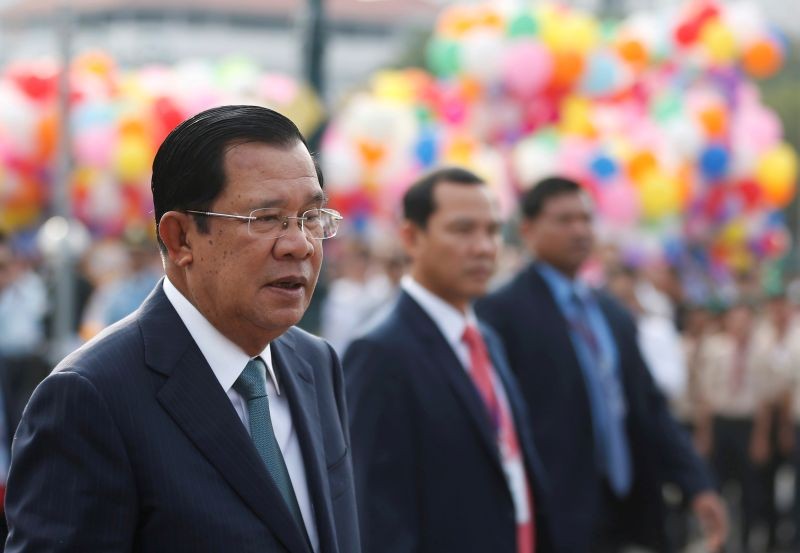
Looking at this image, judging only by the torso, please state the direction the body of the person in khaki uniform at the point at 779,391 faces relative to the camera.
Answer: toward the camera

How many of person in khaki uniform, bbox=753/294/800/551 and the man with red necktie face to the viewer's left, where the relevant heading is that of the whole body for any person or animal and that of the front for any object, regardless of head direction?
0

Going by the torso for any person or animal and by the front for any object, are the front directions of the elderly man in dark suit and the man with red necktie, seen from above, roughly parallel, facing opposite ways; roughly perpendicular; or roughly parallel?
roughly parallel

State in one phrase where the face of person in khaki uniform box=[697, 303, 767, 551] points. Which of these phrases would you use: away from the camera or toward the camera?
toward the camera

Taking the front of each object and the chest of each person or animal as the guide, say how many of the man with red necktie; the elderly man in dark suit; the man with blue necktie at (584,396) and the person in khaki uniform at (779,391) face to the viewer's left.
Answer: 0

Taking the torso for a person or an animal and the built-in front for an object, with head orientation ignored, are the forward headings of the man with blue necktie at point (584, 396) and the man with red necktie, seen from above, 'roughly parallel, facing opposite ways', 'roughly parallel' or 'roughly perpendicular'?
roughly parallel

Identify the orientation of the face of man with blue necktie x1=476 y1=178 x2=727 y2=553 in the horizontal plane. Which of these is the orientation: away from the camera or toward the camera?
toward the camera

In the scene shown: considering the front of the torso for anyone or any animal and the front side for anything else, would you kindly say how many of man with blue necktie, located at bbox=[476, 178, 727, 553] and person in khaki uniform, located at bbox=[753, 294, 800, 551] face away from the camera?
0
